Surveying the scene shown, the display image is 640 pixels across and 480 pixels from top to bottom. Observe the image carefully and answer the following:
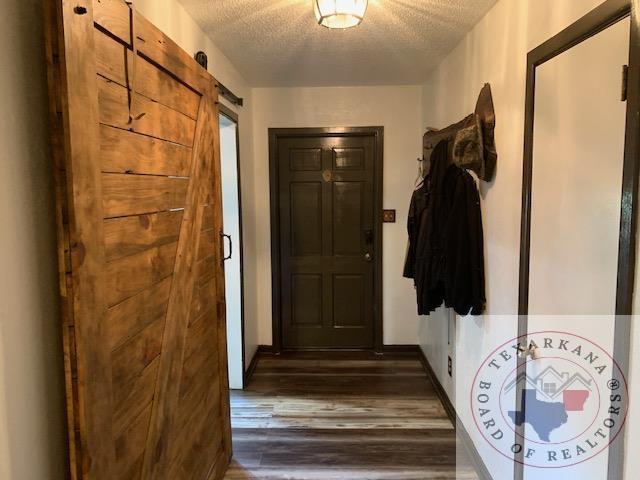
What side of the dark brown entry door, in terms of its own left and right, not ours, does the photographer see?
front

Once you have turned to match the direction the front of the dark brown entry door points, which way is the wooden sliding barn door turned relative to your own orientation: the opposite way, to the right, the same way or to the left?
to the left

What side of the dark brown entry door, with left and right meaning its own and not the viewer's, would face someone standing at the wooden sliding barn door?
front

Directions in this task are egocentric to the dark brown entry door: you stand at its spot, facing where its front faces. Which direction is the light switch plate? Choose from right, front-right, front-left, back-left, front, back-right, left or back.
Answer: left

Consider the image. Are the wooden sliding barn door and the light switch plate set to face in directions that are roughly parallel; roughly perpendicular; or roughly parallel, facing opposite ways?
roughly perpendicular

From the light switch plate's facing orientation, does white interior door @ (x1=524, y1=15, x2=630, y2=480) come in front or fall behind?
in front

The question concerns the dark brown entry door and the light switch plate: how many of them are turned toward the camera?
2

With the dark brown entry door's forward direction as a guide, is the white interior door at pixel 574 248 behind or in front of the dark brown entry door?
in front

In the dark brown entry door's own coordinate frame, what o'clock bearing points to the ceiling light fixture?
The ceiling light fixture is roughly at 12 o'clock from the dark brown entry door.

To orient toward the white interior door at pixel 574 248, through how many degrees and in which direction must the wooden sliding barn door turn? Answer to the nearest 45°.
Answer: approximately 45° to its left

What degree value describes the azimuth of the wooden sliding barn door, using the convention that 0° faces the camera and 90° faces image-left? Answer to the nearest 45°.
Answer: approximately 315°

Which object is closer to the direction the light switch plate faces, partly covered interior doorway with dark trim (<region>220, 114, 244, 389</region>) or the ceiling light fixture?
the ceiling light fixture
